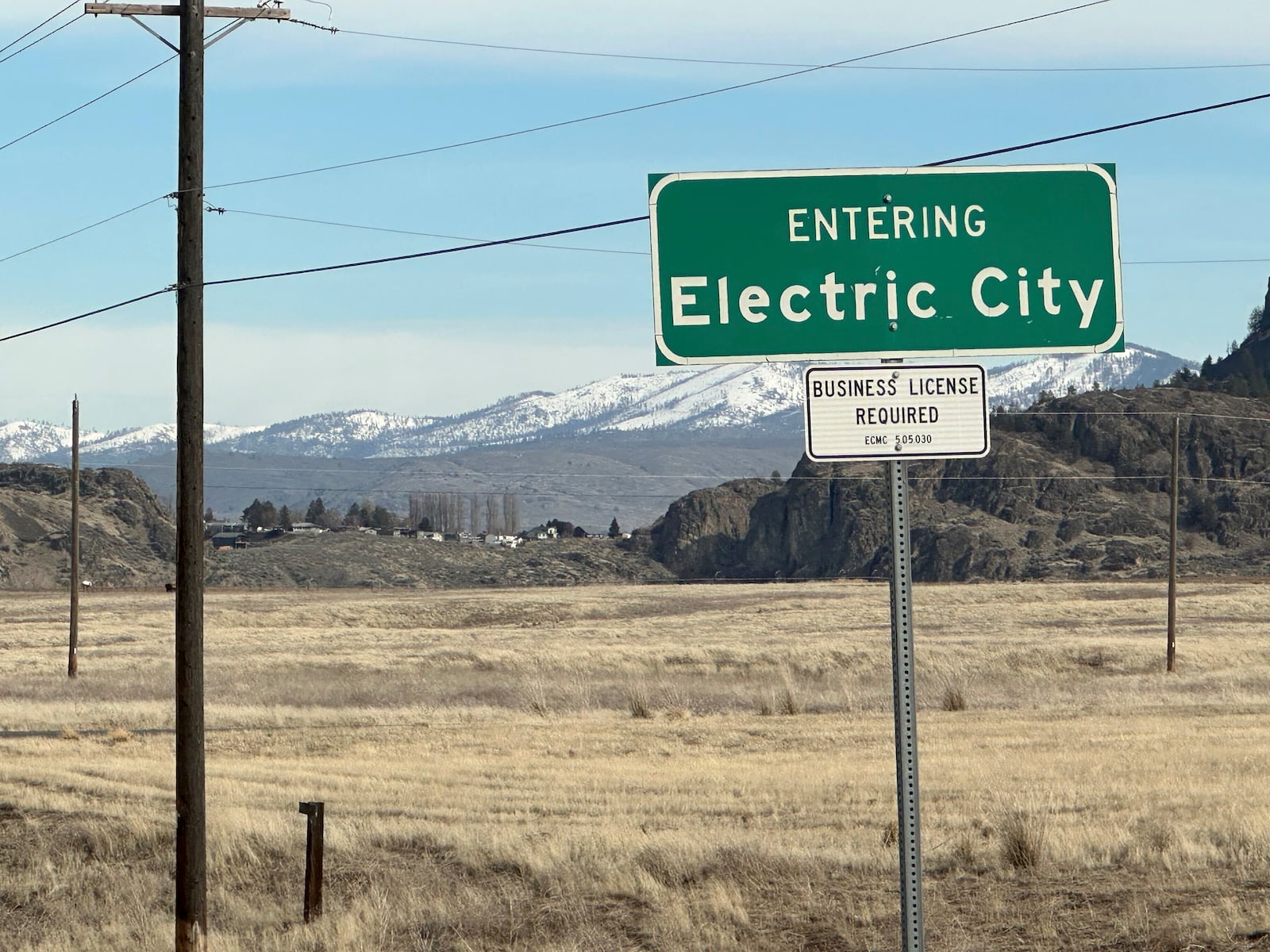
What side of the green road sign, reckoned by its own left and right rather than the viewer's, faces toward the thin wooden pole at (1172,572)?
back

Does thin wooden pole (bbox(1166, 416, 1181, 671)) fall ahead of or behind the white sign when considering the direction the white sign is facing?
behind

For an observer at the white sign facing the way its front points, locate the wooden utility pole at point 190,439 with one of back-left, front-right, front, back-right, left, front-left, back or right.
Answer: back-right

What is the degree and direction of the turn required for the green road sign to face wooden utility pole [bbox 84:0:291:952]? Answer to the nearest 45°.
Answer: approximately 135° to its right

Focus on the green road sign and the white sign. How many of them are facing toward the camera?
2

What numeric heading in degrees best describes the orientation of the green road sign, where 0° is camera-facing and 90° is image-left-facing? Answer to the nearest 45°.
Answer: approximately 0°

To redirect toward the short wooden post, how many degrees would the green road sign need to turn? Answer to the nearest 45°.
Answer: approximately 135° to its right
